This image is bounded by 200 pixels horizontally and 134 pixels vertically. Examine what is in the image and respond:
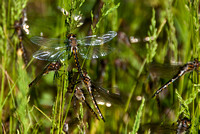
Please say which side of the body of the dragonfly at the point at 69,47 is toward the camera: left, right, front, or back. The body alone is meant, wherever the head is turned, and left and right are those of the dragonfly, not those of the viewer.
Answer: back
